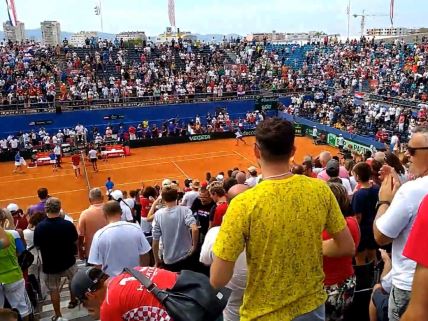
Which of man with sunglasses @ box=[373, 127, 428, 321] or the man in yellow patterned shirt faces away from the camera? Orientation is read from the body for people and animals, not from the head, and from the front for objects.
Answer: the man in yellow patterned shirt

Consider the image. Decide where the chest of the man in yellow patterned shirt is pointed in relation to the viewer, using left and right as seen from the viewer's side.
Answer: facing away from the viewer

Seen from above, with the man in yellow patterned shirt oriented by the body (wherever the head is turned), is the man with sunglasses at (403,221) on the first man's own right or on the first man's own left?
on the first man's own right

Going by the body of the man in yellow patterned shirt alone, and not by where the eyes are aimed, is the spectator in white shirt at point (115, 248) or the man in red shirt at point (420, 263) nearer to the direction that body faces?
the spectator in white shirt

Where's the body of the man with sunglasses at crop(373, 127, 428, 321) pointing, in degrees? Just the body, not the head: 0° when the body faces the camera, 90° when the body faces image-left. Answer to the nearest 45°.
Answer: approximately 90°

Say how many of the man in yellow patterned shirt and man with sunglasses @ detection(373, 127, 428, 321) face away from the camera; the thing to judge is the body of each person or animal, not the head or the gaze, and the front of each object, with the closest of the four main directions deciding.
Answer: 1

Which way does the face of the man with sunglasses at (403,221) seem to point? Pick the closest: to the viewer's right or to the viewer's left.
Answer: to the viewer's left

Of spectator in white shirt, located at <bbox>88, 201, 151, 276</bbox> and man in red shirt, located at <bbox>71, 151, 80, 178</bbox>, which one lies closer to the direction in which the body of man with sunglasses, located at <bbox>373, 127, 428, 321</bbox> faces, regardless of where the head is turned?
the spectator in white shirt

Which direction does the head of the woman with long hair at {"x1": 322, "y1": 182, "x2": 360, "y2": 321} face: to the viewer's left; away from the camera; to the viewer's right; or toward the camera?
away from the camera

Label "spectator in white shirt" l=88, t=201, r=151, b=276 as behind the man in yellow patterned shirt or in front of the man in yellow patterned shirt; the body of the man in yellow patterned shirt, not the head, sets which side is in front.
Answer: in front
